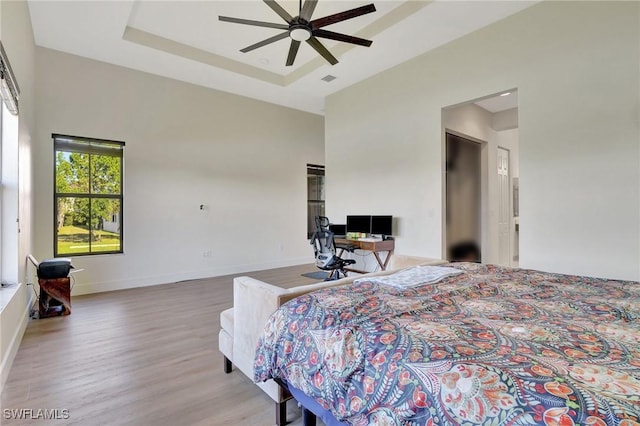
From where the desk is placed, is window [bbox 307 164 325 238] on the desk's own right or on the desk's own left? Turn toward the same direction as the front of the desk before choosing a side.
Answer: on the desk's own right

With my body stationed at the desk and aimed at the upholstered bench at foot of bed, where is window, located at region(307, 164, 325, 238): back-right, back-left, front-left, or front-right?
back-right

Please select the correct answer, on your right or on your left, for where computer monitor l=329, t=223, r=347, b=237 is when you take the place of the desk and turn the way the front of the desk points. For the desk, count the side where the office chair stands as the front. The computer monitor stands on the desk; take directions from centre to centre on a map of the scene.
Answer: on your right

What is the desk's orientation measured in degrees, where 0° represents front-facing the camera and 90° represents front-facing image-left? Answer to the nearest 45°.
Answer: approximately 45°

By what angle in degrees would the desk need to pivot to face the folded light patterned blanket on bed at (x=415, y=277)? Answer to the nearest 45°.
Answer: approximately 45° to its left

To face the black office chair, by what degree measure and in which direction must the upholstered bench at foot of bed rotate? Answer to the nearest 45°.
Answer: approximately 45° to its right

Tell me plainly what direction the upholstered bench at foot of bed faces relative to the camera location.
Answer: facing away from the viewer and to the left of the viewer

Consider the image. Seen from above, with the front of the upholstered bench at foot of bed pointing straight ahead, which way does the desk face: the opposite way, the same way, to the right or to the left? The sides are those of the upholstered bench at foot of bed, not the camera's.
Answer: to the left
